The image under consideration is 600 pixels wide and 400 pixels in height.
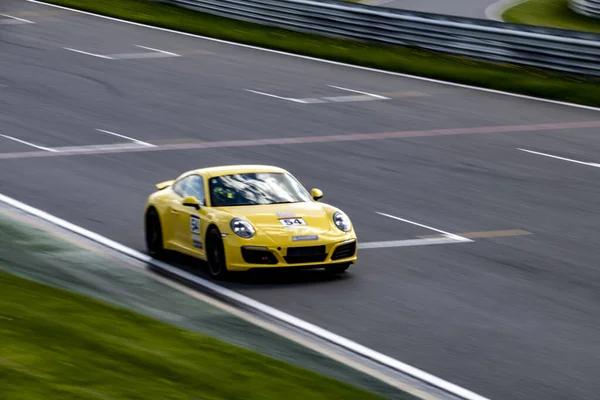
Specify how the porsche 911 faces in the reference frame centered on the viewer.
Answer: facing the viewer and to the right of the viewer

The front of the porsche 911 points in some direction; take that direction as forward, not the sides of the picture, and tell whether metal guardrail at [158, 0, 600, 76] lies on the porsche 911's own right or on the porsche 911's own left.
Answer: on the porsche 911's own left
